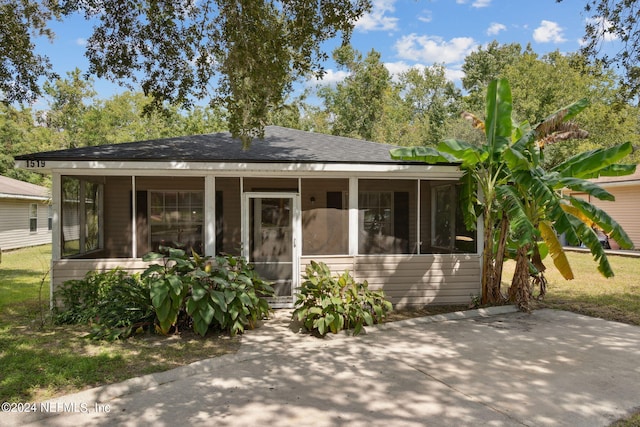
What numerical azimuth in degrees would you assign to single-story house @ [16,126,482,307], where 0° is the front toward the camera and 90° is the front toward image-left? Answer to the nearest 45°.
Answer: approximately 0°

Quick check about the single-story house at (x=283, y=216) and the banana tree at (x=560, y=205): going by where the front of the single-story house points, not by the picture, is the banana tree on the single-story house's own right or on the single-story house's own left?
on the single-story house's own left

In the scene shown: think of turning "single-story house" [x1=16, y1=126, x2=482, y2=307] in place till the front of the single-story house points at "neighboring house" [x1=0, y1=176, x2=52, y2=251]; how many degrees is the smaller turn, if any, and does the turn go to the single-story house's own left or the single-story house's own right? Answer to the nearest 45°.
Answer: approximately 135° to the single-story house's own right

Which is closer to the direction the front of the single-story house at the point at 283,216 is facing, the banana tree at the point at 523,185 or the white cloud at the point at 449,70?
the banana tree

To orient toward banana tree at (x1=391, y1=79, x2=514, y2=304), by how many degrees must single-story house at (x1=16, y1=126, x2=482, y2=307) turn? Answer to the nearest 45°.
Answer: approximately 90° to its left
